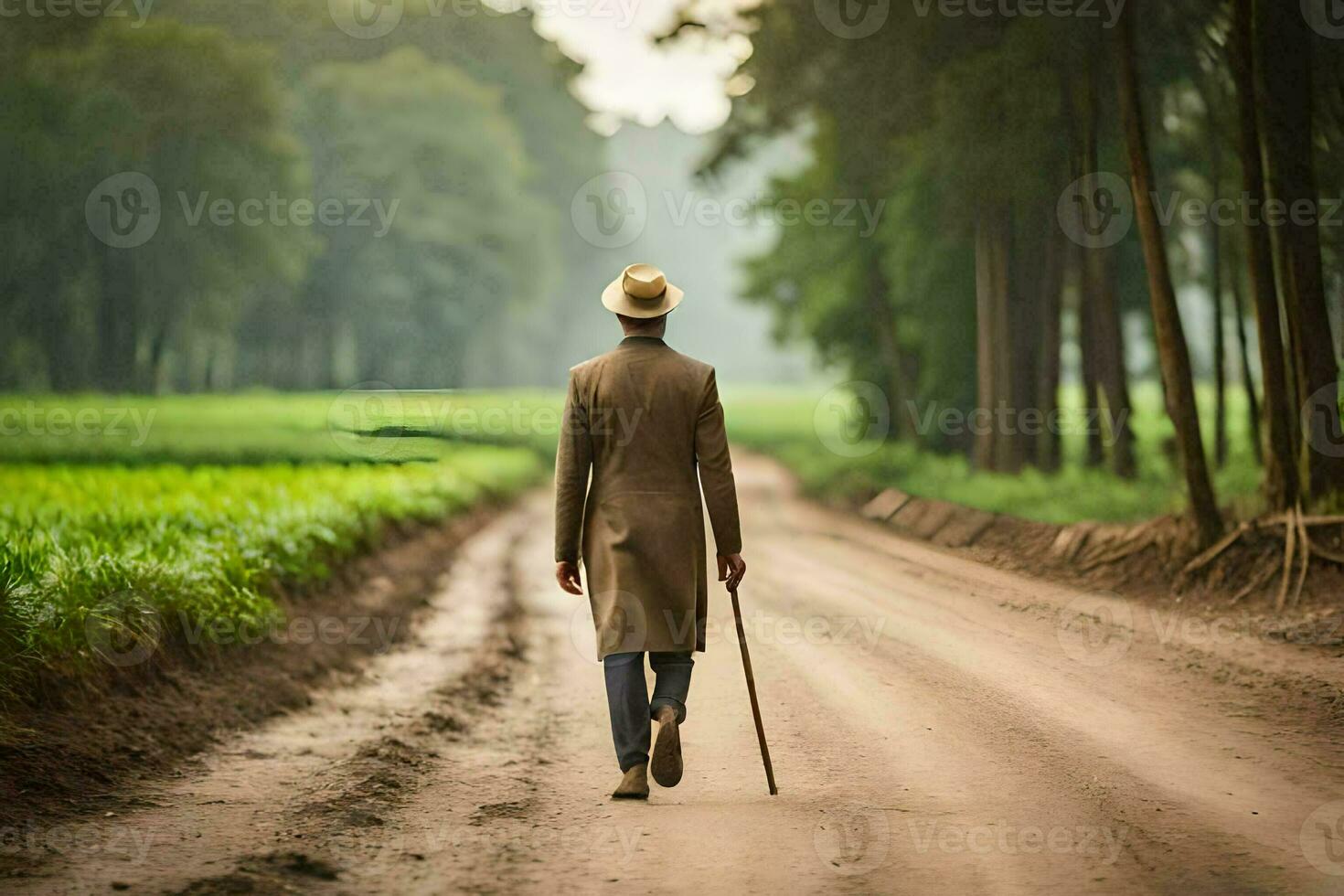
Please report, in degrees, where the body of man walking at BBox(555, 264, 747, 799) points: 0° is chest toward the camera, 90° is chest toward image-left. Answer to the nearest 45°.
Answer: approximately 180°
